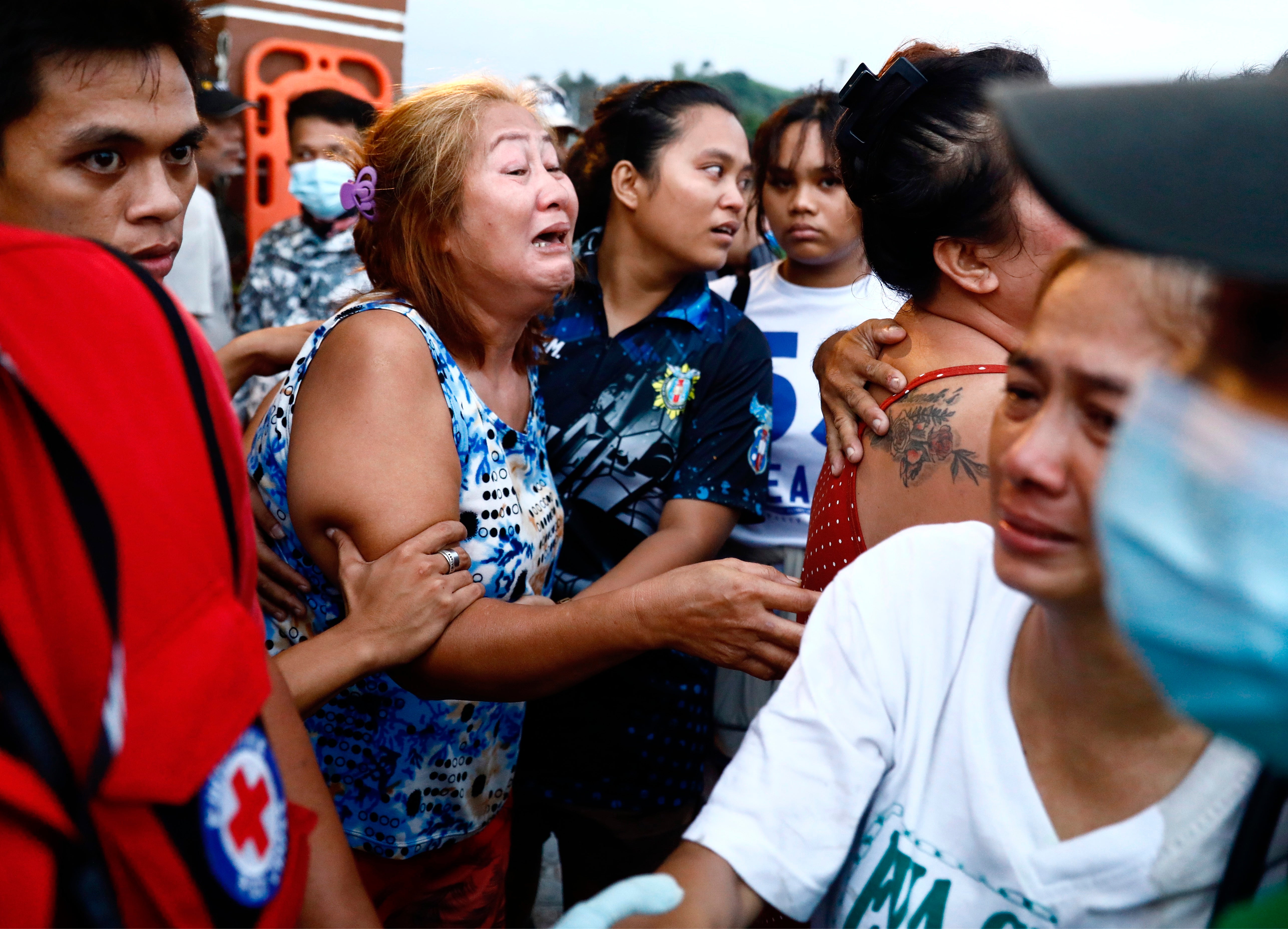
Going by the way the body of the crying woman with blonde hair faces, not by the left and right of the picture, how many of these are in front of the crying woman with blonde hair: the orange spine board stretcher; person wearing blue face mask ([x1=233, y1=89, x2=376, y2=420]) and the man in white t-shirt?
0

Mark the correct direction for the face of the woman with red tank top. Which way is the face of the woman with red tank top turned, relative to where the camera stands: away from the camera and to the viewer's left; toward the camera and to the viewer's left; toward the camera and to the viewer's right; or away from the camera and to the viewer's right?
away from the camera and to the viewer's right

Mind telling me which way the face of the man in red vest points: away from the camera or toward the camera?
toward the camera
